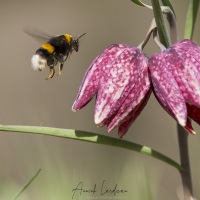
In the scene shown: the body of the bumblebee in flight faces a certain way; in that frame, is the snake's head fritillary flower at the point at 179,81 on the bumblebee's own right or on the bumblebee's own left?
on the bumblebee's own right

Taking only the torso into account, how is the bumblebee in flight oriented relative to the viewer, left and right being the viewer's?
facing away from the viewer and to the right of the viewer

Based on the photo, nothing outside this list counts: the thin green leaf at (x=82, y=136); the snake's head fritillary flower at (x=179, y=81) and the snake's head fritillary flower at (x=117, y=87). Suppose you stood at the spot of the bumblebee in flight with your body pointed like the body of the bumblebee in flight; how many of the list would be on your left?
0

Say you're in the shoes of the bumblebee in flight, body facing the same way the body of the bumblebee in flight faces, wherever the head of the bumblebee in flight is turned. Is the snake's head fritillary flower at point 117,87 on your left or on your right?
on your right
